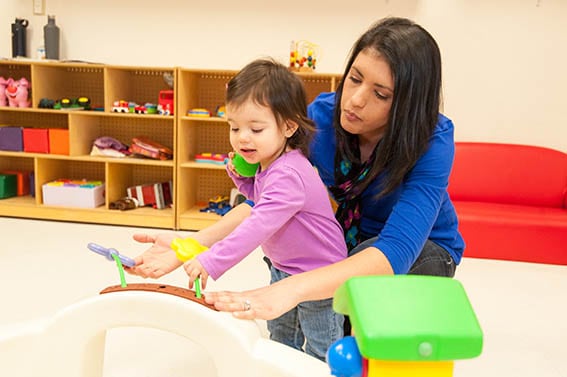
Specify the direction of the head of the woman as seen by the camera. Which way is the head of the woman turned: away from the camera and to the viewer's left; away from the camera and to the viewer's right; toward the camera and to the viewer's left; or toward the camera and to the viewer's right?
toward the camera and to the viewer's left

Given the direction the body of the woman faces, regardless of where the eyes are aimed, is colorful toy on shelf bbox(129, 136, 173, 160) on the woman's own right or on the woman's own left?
on the woman's own right

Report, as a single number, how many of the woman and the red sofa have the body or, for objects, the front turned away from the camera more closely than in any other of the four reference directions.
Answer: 0

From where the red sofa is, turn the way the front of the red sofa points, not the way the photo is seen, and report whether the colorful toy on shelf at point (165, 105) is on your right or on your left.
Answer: on your right

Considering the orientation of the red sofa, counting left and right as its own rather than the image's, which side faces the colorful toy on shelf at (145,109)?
right

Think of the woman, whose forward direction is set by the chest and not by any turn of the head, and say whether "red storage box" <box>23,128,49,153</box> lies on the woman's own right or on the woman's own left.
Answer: on the woman's own right

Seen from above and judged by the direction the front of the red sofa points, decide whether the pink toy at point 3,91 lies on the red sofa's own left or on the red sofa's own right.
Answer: on the red sofa's own right

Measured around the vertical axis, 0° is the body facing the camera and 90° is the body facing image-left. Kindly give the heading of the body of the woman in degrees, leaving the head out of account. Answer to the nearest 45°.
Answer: approximately 45°

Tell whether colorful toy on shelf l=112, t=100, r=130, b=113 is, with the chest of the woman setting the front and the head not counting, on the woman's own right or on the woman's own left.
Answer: on the woman's own right

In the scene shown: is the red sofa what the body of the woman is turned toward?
no

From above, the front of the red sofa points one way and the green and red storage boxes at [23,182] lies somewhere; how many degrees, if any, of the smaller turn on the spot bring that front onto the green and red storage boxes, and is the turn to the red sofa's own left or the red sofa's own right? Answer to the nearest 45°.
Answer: approximately 90° to the red sofa's own right

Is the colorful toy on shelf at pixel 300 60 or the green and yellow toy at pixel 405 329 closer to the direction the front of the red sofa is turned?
the green and yellow toy

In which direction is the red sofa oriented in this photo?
toward the camera

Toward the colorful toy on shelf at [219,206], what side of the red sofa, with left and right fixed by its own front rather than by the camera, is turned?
right

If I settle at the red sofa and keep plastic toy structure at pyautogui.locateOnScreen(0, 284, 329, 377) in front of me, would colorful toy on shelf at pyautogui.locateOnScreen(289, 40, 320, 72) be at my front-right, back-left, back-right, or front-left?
front-right
